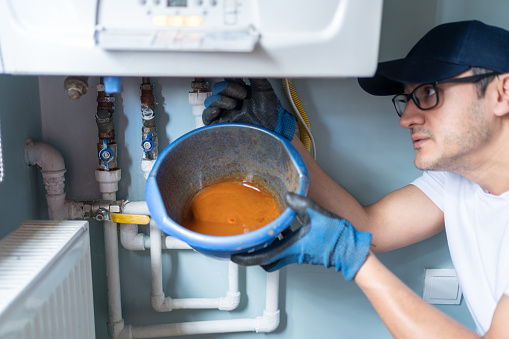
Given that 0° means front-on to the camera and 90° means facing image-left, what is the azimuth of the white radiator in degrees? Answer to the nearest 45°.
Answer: approximately 315°

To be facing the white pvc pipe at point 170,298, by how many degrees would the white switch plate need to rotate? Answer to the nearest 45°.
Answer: approximately 45° to its right

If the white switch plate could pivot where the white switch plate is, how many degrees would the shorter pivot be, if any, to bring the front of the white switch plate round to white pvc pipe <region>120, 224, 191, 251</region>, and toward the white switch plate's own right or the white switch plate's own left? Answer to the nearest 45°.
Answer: approximately 45° to the white switch plate's own right

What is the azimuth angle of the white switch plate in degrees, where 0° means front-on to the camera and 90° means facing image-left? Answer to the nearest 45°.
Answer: approximately 0°

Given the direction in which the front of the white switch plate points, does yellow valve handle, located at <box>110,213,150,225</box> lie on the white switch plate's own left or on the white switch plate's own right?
on the white switch plate's own right

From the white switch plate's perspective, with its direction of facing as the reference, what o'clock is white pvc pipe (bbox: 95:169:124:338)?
The white pvc pipe is roughly at 2 o'clock from the white switch plate.

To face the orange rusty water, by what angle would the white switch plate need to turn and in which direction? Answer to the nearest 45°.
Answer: approximately 45° to its right

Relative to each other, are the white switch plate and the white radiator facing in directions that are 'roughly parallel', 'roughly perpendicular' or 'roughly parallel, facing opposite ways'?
roughly perpendicular
